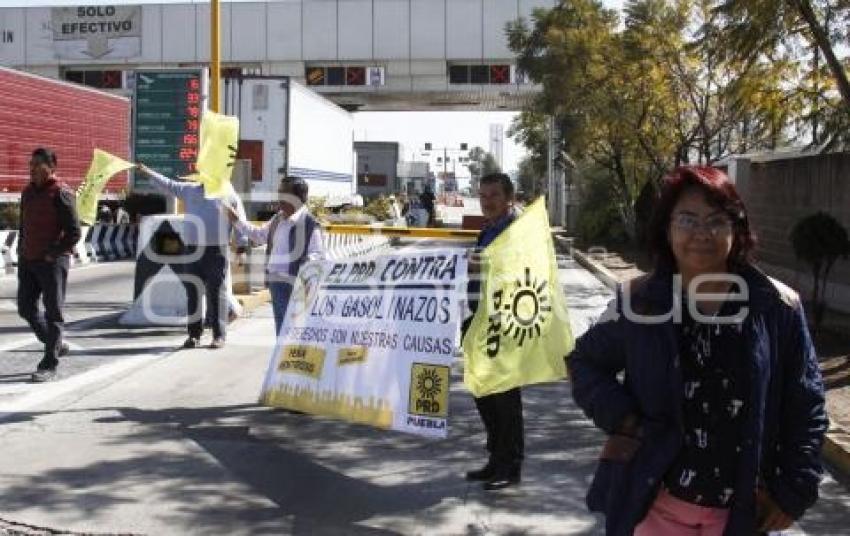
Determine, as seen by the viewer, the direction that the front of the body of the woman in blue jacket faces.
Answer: toward the camera

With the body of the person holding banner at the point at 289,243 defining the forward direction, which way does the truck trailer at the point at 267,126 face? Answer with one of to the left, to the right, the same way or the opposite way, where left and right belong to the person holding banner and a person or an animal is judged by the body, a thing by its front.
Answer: the opposite way

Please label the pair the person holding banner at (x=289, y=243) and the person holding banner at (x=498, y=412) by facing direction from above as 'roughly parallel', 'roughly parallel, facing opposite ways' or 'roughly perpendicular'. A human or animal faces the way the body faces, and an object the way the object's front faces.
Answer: roughly parallel

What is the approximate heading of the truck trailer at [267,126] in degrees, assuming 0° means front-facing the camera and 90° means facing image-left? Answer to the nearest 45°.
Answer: approximately 225°

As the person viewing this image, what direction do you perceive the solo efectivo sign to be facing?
facing the viewer

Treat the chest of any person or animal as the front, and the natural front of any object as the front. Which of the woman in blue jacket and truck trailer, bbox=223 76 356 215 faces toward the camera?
the woman in blue jacket

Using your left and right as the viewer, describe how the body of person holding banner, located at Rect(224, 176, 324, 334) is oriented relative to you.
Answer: facing the viewer and to the left of the viewer

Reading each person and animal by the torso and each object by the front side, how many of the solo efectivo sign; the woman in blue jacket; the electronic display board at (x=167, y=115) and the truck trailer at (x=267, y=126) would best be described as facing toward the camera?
3

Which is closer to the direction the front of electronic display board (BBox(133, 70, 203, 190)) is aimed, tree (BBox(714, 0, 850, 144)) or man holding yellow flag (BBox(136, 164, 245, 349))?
the man holding yellow flag

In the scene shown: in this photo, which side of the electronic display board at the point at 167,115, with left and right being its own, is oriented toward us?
front

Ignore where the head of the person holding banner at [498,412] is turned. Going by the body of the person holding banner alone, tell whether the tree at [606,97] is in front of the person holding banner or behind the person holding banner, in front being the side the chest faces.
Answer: behind

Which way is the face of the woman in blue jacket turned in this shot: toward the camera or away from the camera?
toward the camera

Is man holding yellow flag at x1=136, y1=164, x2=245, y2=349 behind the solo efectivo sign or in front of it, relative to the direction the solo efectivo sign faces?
in front
